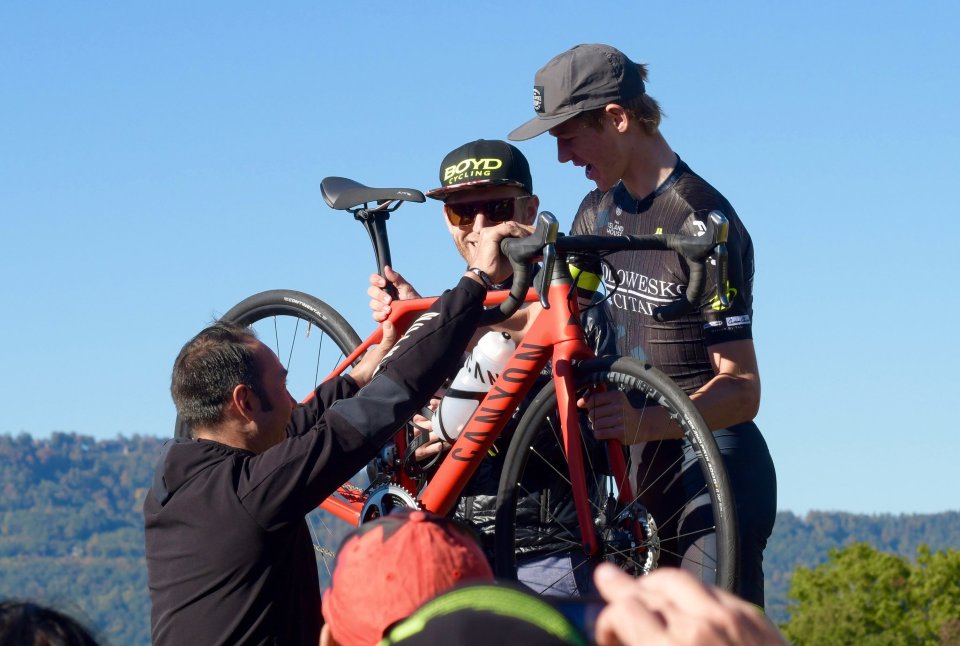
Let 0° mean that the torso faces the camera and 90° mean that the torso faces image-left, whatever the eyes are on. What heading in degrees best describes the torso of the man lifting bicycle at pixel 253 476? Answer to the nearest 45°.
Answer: approximately 225°

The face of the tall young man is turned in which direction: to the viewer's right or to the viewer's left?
to the viewer's left

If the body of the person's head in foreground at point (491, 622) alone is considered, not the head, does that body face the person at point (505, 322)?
yes

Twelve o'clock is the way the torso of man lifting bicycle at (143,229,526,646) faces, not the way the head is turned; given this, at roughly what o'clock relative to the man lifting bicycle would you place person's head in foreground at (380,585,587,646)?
The person's head in foreground is roughly at 4 o'clock from the man lifting bicycle.

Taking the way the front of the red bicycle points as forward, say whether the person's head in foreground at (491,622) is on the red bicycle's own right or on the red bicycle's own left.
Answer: on the red bicycle's own right

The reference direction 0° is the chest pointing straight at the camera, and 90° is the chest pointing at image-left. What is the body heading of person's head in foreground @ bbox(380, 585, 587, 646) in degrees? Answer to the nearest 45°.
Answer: approximately 180°

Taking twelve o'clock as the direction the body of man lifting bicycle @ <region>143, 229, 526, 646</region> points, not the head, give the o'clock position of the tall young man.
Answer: The tall young man is roughly at 1 o'clock from the man lifting bicycle.

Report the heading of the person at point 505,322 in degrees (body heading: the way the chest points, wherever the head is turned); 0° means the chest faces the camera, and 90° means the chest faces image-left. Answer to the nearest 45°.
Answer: approximately 45°

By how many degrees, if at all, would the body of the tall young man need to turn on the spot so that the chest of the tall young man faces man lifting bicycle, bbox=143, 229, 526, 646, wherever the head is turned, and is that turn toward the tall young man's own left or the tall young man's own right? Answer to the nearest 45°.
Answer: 0° — they already face them

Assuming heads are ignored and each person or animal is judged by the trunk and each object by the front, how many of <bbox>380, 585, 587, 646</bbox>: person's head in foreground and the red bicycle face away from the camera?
1

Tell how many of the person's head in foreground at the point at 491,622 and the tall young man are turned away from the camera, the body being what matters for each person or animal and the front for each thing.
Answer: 1

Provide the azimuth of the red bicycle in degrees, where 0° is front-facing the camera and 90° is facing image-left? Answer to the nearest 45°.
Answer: approximately 315°

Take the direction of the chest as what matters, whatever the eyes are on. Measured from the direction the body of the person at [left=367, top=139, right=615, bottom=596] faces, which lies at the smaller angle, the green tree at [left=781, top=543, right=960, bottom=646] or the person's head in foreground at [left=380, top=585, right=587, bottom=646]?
the person's head in foreground
